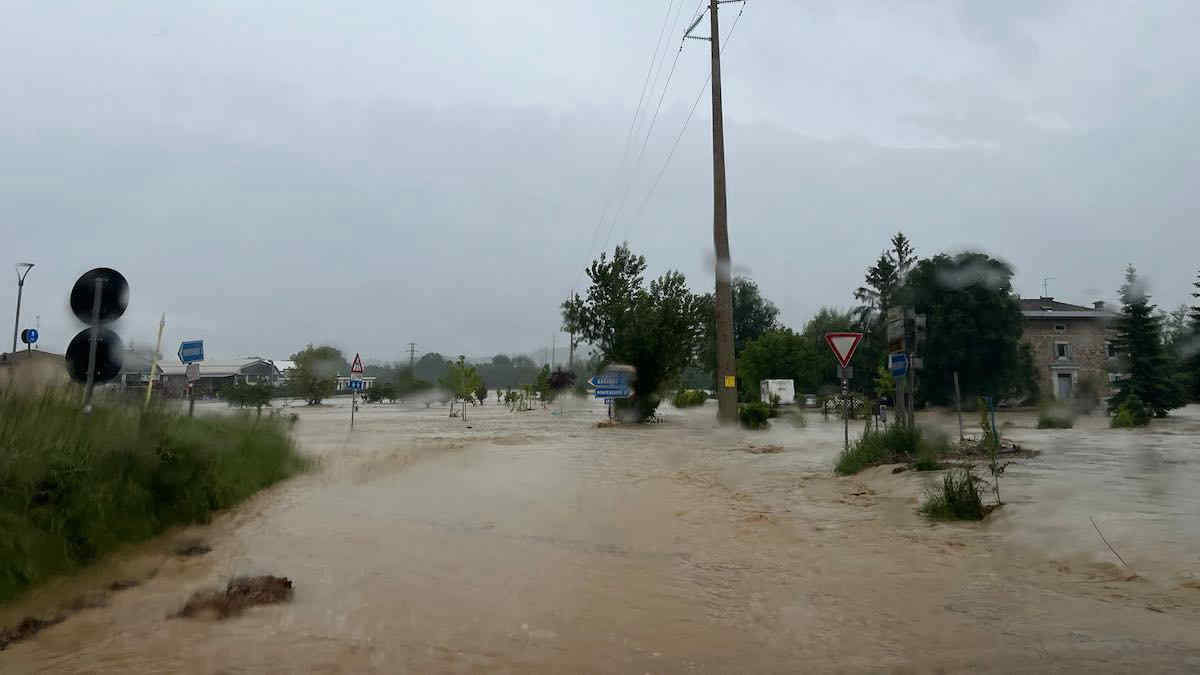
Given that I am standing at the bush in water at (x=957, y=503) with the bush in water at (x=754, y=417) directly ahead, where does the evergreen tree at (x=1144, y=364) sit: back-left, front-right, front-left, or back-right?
front-right

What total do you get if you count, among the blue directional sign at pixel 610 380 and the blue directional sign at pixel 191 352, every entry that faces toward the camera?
2

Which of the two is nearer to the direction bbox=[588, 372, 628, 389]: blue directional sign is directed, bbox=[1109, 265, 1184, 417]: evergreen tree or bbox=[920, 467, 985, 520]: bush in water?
the bush in water

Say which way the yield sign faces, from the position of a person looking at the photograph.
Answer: facing the viewer

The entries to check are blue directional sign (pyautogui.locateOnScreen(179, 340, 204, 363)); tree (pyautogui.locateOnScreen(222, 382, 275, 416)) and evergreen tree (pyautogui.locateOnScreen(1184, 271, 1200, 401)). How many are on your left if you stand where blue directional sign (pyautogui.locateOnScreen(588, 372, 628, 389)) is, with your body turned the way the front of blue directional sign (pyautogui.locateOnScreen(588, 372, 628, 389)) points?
1

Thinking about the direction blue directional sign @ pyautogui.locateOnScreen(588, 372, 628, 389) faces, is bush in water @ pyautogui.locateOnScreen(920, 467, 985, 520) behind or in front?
in front

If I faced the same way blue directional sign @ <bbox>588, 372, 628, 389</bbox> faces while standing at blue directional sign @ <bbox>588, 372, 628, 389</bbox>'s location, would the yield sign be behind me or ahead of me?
ahead

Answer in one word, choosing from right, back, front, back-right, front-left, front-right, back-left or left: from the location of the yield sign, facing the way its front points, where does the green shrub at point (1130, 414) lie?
back-left

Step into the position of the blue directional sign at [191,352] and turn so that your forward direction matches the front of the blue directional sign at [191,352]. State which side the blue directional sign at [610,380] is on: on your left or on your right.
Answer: on your left

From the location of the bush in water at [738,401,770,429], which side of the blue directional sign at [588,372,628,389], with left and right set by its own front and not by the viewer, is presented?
left

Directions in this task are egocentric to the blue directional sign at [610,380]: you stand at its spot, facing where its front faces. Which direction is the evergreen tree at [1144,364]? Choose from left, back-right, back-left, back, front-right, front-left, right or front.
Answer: left

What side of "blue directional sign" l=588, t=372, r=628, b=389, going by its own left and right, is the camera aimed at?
front
